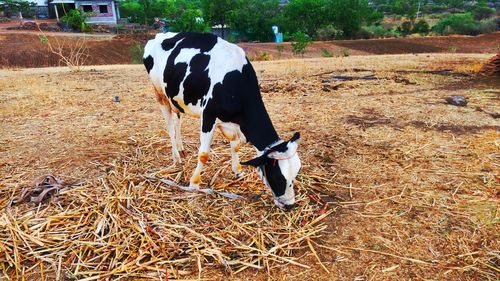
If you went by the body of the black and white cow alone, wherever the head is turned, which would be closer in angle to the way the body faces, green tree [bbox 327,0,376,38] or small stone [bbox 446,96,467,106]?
the small stone

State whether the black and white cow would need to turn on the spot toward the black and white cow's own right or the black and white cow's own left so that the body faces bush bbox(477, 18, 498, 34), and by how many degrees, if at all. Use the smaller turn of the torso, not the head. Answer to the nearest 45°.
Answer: approximately 90° to the black and white cow's own left

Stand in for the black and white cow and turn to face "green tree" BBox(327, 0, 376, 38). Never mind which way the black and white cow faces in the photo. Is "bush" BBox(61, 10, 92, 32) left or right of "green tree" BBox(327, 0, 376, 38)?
left

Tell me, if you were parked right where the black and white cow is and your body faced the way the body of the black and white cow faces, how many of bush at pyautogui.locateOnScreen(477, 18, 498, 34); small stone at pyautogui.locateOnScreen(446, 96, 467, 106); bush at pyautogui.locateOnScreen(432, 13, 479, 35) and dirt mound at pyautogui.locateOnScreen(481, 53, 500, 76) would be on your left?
4

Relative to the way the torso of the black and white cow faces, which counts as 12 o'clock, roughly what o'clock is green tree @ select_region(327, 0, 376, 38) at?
The green tree is roughly at 8 o'clock from the black and white cow.

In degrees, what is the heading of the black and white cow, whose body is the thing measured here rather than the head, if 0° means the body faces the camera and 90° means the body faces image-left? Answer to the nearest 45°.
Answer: approximately 315°

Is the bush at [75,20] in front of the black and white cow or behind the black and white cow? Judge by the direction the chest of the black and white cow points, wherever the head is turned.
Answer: behind

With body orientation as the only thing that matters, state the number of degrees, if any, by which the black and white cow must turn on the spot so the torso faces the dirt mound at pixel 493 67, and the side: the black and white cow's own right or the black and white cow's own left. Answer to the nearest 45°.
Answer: approximately 90° to the black and white cow's own left

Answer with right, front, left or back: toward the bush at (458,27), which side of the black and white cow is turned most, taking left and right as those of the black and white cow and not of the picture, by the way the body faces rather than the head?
left

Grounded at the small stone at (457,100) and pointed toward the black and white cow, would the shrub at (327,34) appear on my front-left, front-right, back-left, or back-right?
back-right
